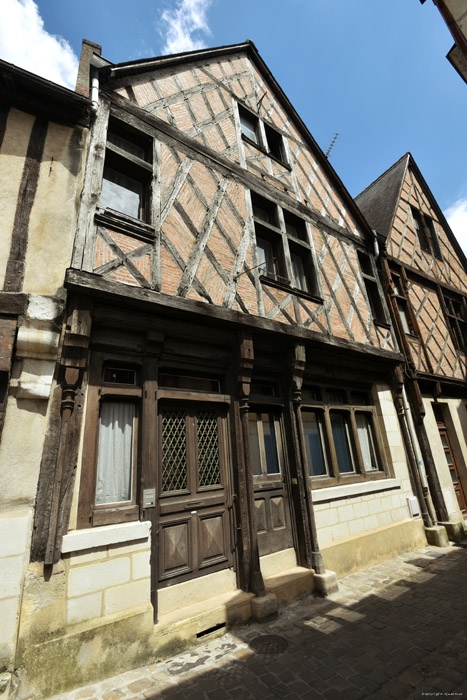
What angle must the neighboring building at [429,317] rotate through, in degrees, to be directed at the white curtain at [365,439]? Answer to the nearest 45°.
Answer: approximately 90° to its right

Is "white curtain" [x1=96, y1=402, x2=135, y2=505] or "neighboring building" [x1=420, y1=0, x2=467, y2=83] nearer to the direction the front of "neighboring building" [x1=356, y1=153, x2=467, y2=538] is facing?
the neighboring building

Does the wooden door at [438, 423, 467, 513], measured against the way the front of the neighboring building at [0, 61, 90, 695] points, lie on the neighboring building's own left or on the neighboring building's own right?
on the neighboring building's own left

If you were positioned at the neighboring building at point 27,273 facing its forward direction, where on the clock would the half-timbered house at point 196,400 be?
The half-timbered house is roughly at 10 o'clock from the neighboring building.

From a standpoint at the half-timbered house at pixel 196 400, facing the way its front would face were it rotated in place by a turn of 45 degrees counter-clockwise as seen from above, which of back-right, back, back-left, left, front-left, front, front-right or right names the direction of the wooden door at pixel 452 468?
front-left

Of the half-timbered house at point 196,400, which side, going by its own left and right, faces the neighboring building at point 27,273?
right

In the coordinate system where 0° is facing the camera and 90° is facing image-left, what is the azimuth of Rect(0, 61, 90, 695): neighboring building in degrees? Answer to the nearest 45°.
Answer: approximately 315°

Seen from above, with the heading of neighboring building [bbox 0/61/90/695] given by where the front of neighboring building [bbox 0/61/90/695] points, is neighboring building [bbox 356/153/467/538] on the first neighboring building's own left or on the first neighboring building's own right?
on the first neighboring building's own left

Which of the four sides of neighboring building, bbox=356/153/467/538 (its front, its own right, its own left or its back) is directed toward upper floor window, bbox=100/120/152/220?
right
